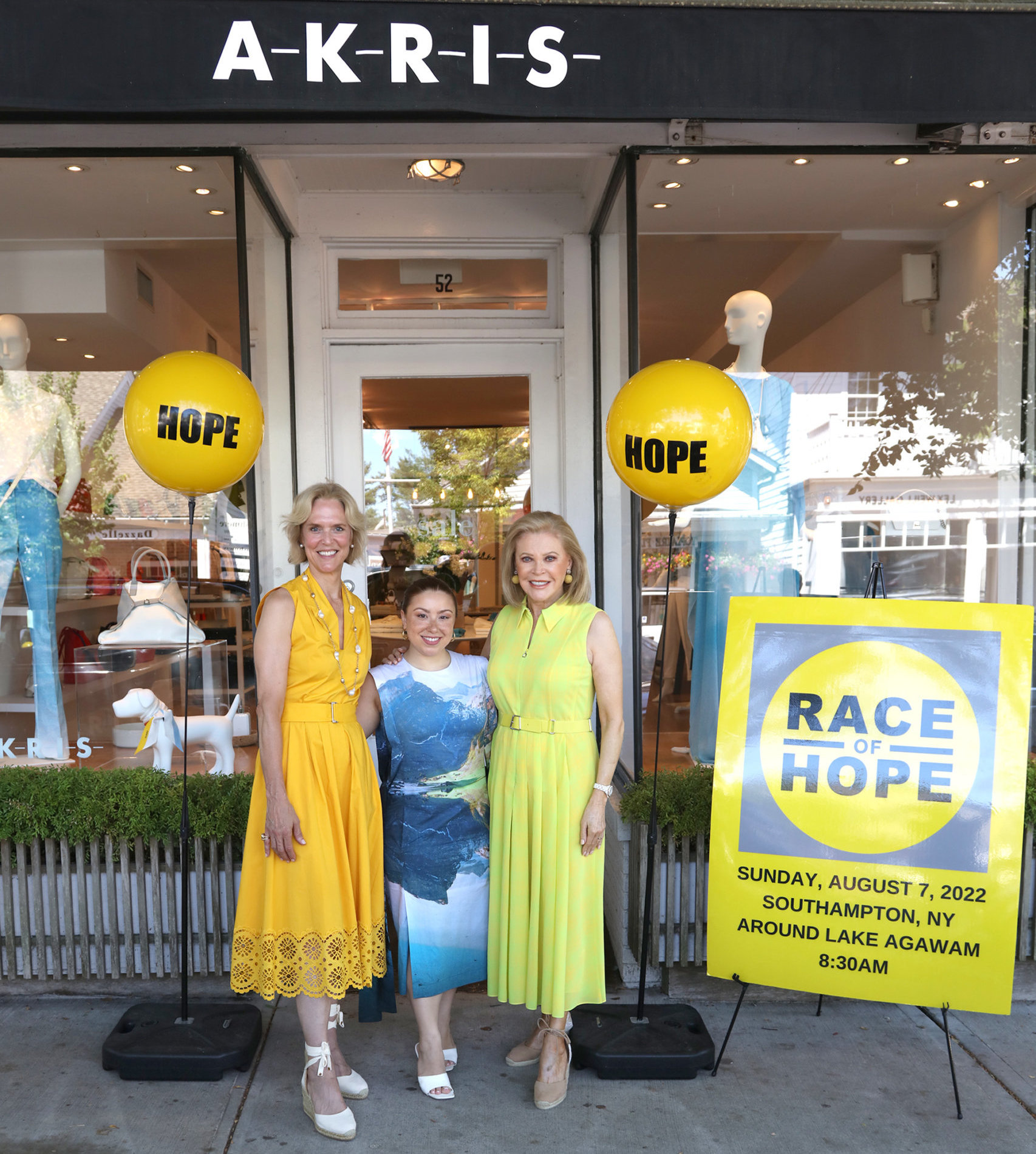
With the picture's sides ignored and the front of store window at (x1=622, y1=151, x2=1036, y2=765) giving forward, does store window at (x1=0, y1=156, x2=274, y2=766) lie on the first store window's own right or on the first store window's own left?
on the first store window's own right

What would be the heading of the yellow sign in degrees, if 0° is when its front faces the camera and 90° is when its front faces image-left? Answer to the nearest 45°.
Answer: approximately 0°

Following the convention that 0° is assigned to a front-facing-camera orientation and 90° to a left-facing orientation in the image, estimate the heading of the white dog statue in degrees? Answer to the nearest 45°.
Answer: approximately 90°

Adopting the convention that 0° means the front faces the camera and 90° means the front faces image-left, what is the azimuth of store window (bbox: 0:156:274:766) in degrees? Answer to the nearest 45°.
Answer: approximately 0°

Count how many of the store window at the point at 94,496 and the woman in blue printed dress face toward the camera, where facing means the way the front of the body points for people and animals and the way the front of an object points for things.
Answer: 2
